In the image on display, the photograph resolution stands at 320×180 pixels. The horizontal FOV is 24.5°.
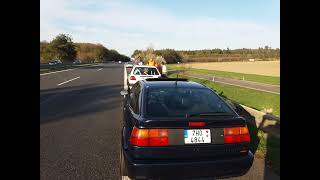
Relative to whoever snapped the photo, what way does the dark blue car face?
facing away from the viewer

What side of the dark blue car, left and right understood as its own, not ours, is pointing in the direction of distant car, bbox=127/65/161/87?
front
